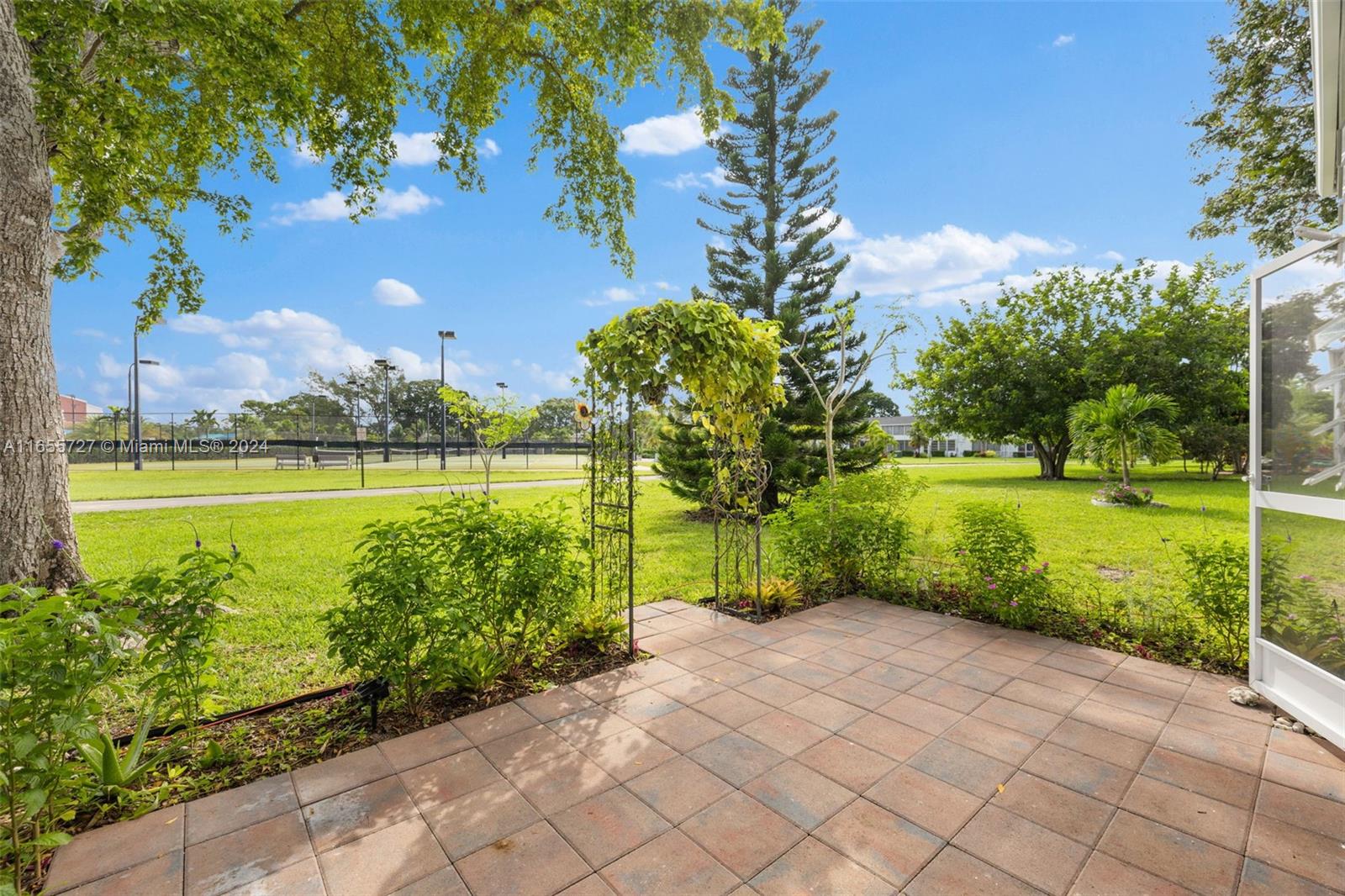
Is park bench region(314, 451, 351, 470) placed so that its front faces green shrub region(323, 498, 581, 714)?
yes

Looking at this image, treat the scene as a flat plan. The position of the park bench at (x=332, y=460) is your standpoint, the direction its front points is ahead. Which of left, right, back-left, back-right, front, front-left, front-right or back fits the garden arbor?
front

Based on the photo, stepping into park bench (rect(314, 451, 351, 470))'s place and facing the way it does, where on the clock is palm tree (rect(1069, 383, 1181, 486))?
The palm tree is roughly at 11 o'clock from the park bench.
